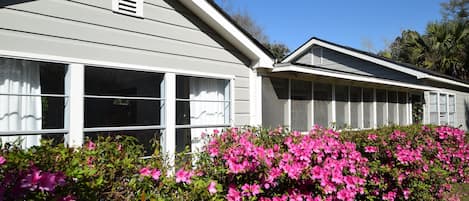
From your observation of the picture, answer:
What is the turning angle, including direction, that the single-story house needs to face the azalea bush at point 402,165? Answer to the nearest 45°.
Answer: approximately 45° to its left

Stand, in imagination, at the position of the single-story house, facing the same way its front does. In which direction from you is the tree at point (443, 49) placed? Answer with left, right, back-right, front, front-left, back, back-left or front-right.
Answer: left

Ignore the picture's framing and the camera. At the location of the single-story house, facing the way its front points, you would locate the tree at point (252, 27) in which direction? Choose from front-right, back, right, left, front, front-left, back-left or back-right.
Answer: back-left

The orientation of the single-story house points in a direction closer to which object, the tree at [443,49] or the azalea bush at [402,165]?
the azalea bush

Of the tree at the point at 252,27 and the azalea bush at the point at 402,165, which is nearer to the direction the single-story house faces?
the azalea bush

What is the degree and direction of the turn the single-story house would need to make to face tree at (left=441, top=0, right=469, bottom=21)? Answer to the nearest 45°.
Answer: approximately 90° to its left

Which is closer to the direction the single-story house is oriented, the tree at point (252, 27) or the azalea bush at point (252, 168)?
the azalea bush

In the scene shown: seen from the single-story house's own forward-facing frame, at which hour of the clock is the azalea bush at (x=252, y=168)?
The azalea bush is roughly at 12 o'clock from the single-story house.
